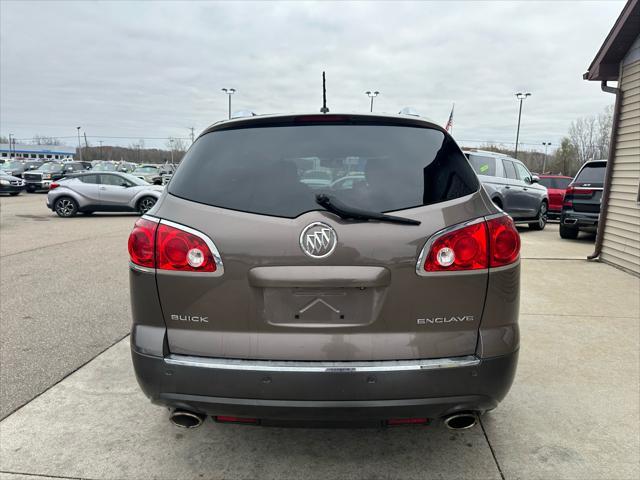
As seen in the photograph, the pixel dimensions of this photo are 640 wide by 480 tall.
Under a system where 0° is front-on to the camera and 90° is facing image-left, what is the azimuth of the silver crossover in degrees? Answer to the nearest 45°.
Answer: approximately 270°

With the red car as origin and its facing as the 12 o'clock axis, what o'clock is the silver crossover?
The silver crossover is roughly at 8 o'clock from the red car.

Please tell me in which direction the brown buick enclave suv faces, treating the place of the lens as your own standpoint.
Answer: facing away from the viewer

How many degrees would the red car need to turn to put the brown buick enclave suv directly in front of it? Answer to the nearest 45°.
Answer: approximately 180°

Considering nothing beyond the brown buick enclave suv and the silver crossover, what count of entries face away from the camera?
1

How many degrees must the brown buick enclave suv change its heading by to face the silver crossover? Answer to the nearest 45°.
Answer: approximately 45° to its left

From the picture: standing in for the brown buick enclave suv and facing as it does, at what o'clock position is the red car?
The red car is roughly at 1 o'clock from the brown buick enclave suv.

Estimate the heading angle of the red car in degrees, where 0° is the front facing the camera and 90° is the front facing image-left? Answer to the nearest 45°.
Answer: approximately 180°

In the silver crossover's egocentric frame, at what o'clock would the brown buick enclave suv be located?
The brown buick enclave suv is roughly at 3 o'clock from the silver crossover.
